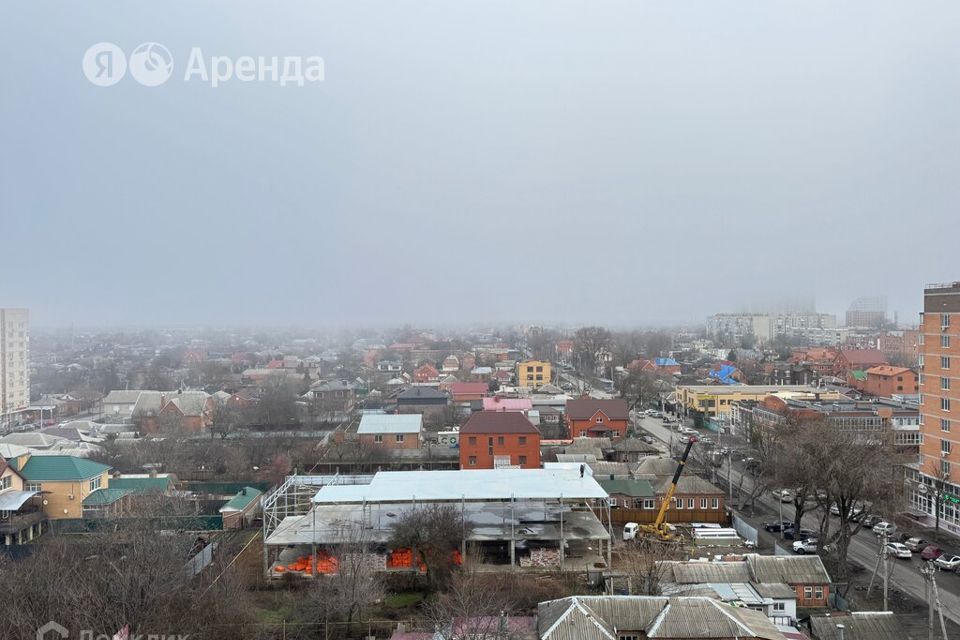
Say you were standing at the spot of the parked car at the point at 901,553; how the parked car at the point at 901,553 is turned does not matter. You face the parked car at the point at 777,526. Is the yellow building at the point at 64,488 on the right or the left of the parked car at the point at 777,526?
left

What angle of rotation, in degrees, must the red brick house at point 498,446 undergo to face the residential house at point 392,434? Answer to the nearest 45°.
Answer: approximately 135° to its right

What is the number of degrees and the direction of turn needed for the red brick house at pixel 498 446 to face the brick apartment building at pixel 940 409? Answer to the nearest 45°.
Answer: approximately 45° to its left

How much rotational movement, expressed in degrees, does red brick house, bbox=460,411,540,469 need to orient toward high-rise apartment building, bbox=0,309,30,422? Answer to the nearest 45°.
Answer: approximately 135° to its right

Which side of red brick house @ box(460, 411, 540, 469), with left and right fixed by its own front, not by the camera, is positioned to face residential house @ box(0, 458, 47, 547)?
right

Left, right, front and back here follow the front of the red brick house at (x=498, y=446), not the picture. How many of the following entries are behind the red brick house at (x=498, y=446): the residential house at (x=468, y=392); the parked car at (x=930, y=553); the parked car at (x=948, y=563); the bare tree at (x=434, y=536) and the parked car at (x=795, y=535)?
1

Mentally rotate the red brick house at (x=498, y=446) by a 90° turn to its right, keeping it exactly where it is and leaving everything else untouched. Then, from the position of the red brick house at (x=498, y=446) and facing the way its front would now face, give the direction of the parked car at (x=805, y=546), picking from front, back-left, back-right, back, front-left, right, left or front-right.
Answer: back-left

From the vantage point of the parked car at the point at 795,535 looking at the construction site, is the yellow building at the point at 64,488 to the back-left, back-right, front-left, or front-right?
front-right

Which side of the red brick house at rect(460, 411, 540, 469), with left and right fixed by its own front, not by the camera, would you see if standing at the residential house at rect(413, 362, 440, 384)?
back

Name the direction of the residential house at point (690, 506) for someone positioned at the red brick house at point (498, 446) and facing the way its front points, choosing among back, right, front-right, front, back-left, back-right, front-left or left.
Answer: front-left

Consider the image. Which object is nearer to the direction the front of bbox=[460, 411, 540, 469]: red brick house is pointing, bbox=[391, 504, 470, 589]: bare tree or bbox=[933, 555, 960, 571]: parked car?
the bare tree

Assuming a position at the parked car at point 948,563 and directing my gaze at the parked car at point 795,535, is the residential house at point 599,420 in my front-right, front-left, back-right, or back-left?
front-right

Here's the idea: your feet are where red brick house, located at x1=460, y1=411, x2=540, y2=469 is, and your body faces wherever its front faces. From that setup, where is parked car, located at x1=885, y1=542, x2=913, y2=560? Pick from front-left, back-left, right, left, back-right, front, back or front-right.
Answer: front-left

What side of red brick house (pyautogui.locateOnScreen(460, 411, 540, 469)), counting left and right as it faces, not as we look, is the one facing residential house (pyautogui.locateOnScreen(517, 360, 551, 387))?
back

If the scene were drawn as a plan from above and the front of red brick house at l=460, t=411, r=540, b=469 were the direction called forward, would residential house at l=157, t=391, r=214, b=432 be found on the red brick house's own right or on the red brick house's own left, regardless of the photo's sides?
on the red brick house's own right

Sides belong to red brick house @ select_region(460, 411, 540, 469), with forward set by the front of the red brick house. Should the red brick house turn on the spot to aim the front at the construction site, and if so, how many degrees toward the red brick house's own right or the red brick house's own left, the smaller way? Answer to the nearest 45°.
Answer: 0° — it already faces it

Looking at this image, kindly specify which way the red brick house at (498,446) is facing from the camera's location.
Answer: facing the viewer

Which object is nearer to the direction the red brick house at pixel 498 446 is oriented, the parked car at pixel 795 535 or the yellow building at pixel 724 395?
the parked car

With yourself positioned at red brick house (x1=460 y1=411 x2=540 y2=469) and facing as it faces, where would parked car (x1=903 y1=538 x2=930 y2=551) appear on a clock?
The parked car is roughly at 10 o'clock from the red brick house.

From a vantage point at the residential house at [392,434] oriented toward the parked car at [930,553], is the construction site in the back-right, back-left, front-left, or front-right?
front-right
